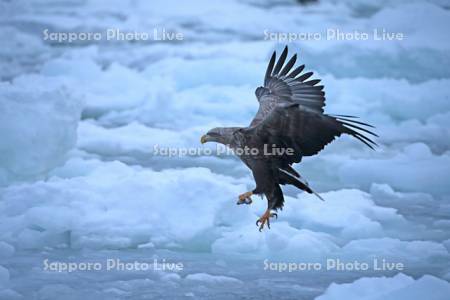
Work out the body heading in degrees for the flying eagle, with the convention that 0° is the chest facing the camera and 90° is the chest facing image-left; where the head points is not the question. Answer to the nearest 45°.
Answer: approximately 90°
